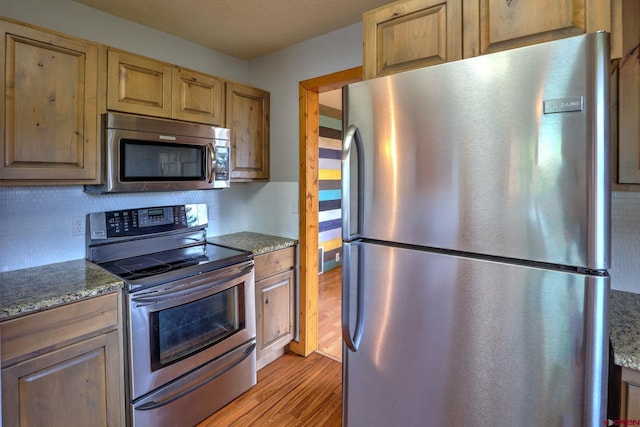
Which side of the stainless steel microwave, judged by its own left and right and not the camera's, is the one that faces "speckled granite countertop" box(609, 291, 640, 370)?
front

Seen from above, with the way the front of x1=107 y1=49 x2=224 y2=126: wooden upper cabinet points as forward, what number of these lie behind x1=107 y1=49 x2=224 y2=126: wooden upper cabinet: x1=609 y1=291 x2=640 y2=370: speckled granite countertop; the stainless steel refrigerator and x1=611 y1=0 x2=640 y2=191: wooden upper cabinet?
0

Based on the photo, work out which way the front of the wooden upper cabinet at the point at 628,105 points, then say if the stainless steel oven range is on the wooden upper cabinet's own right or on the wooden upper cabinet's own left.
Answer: on the wooden upper cabinet's own right

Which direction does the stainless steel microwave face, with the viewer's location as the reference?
facing the viewer and to the right of the viewer

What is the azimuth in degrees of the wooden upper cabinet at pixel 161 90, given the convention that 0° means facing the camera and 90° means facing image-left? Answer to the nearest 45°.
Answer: approximately 315°

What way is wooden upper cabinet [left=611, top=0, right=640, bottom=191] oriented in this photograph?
toward the camera

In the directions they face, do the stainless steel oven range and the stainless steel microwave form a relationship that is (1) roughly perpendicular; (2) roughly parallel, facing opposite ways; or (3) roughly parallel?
roughly parallel

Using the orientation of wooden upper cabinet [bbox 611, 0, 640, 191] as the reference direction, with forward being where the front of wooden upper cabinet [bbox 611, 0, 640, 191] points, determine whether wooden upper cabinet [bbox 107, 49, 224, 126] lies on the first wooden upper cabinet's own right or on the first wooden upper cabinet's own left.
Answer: on the first wooden upper cabinet's own right

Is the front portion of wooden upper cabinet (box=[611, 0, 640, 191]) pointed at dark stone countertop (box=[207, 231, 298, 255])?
no

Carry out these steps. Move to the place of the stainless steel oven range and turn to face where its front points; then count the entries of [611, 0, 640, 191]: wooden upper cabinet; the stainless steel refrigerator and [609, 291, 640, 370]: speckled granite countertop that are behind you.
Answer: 0

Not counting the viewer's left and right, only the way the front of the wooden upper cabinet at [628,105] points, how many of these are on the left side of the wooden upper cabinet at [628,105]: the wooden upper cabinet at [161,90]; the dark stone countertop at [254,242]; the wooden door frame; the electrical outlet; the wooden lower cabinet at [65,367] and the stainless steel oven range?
0

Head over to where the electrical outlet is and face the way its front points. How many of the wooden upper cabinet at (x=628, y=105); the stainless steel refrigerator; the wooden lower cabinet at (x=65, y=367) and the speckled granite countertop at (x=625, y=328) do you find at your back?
0
